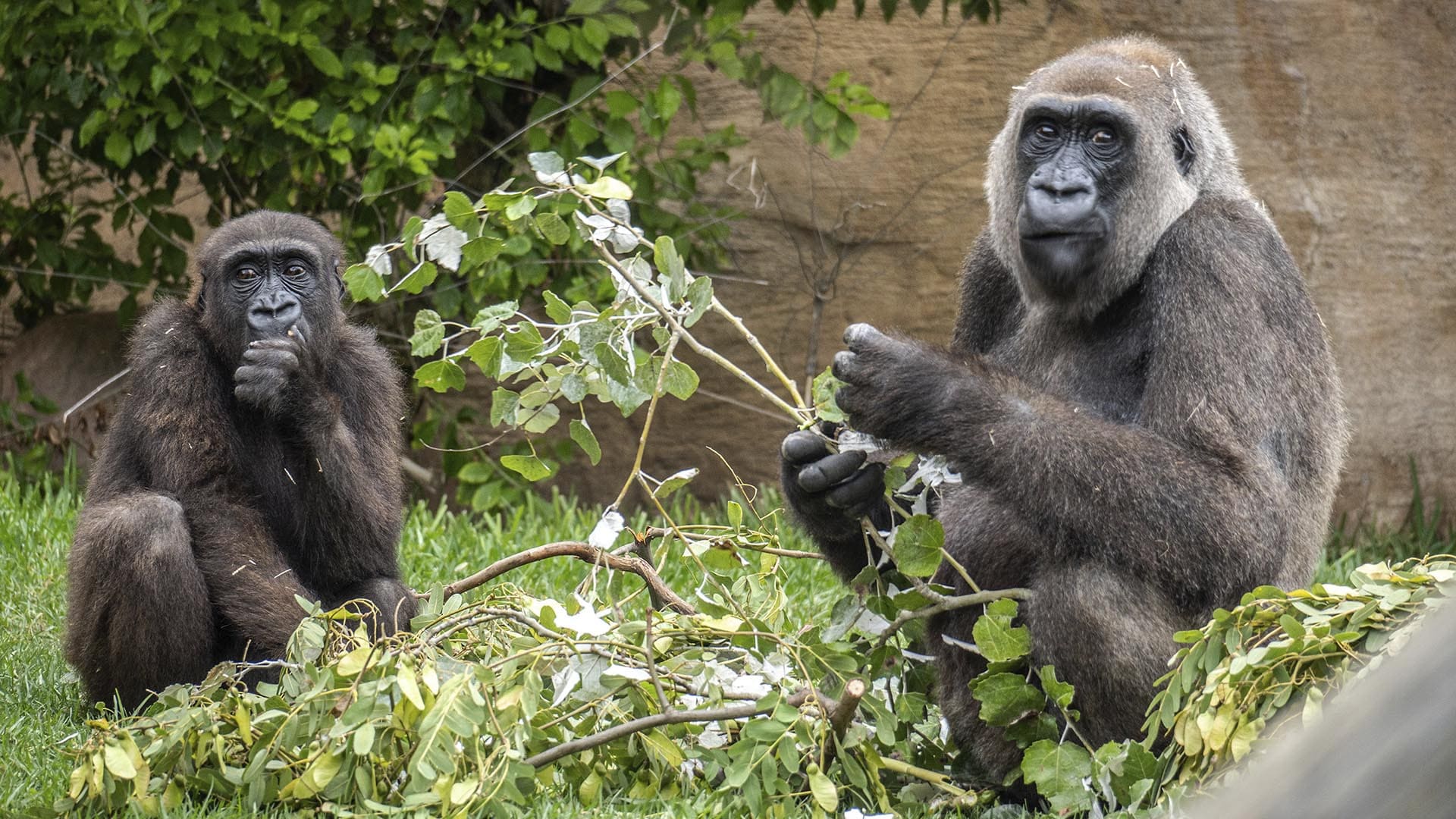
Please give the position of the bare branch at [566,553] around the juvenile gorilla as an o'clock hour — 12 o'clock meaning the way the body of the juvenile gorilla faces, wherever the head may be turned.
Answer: The bare branch is roughly at 10 o'clock from the juvenile gorilla.

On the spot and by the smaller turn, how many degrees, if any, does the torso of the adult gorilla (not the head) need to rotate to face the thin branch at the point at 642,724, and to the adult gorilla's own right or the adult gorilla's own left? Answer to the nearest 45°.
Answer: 0° — it already faces it

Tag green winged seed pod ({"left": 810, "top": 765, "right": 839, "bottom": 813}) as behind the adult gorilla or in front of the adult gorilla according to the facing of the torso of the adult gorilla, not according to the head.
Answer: in front

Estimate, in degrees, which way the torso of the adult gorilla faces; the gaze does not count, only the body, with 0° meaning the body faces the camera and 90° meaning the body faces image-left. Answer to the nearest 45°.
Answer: approximately 45°

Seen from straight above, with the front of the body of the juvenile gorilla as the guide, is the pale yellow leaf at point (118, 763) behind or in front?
in front

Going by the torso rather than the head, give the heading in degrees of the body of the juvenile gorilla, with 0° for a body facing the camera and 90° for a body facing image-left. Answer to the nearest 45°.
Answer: approximately 0°

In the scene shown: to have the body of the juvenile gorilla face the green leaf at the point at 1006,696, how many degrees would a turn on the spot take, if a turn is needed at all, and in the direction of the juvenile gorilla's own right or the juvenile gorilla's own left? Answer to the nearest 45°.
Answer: approximately 45° to the juvenile gorilla's own left
